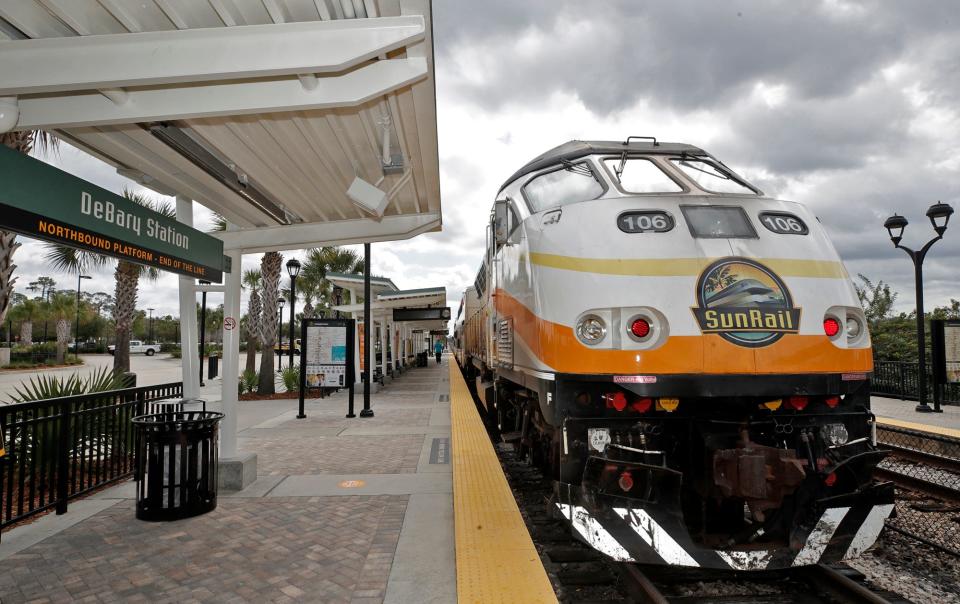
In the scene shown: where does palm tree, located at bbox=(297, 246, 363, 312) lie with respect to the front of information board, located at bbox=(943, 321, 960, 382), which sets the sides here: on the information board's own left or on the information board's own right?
on the information board's own right

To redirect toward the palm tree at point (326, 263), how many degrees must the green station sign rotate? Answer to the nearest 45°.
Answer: approximately 135° to its left

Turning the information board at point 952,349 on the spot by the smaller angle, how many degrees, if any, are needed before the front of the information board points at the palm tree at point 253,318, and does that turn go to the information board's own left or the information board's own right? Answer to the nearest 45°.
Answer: approximately 90° to the information board's own right

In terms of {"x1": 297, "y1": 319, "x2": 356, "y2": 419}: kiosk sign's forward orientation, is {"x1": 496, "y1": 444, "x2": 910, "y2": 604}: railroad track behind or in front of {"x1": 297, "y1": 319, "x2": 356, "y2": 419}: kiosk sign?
in front

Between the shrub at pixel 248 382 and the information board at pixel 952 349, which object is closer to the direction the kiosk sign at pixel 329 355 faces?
the information board

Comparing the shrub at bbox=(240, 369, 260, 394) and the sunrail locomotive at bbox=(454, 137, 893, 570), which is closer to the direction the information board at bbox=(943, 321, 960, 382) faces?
the sunrail locomotive

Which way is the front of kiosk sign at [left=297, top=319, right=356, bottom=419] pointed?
toward the camera

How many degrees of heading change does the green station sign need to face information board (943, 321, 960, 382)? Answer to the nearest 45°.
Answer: approximately 45° to its left

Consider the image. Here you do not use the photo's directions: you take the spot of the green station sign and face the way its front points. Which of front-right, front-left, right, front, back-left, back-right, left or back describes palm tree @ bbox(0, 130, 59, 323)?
back-left

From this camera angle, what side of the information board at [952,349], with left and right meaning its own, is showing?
front

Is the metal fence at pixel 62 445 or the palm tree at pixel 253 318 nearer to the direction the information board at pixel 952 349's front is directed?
the metal fence
